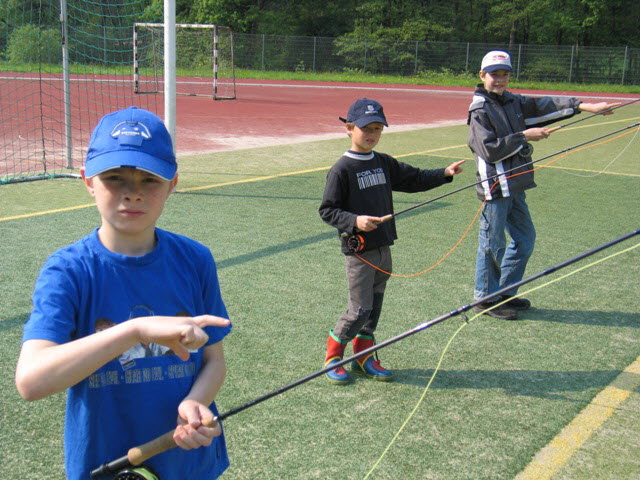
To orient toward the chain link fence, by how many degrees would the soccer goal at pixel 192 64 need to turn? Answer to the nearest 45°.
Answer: approximately 180°

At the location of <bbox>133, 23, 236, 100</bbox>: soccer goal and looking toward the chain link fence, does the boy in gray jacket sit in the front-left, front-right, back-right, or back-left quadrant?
back-right

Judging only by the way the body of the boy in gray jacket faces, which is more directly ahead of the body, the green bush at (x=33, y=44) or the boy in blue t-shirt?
the boy in blue t-shirt

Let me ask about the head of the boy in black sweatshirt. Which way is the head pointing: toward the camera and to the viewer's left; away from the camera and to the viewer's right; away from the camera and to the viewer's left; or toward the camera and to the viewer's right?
toward the camera and to the viewer's right

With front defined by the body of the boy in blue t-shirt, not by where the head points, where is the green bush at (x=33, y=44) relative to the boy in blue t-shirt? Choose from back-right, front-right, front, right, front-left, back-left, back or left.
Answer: back

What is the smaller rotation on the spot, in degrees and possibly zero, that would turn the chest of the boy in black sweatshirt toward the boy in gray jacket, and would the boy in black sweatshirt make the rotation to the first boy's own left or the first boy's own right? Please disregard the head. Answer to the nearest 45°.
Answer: approximately 90° to the first boy's own left

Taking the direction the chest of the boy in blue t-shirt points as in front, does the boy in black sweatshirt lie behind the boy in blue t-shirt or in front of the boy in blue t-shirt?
behind

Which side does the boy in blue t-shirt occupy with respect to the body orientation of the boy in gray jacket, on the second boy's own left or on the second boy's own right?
on the second boy's own right

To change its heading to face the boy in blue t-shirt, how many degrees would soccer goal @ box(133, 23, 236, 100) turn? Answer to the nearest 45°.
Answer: approximately 45° to its left
